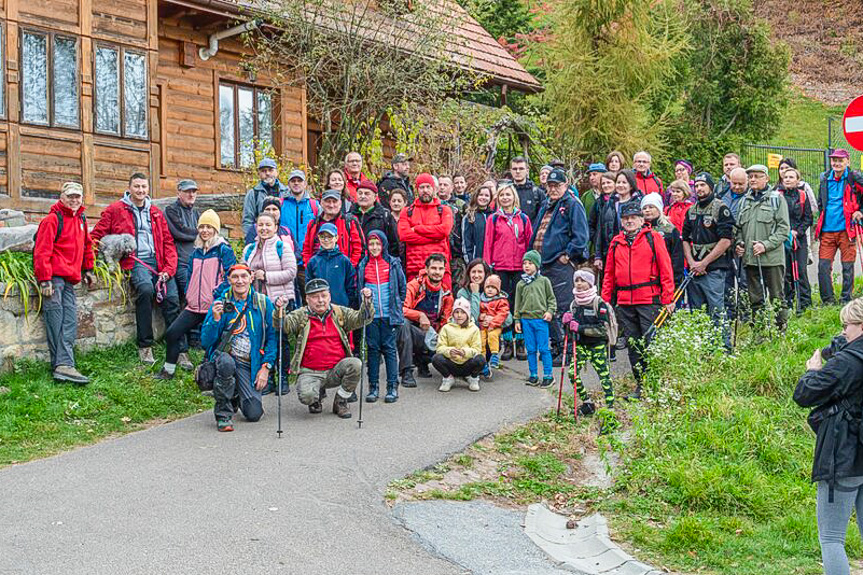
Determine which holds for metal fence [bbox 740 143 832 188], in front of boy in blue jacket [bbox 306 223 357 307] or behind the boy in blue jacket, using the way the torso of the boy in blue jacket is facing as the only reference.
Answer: behind

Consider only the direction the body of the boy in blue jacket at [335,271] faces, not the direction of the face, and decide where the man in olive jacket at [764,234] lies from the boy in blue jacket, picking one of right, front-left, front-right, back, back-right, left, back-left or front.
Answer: left

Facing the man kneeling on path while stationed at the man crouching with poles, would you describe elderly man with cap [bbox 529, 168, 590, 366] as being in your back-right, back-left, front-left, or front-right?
back-right

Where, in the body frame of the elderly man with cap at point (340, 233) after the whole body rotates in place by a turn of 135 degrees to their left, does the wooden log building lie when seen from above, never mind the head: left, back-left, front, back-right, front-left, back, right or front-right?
left

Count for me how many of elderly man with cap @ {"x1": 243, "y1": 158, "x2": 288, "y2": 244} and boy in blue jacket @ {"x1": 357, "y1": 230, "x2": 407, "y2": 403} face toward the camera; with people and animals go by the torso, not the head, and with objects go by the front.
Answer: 2

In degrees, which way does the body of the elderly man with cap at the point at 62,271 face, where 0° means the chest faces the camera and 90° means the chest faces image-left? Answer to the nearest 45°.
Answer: approximately 315°

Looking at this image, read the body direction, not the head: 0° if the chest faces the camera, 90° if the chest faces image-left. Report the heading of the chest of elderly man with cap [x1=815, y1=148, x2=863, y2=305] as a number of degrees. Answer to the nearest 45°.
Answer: approximately 0°

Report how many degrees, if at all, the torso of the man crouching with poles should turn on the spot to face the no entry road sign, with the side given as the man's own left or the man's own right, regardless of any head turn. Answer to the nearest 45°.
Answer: approximately 90° to the man's own left
